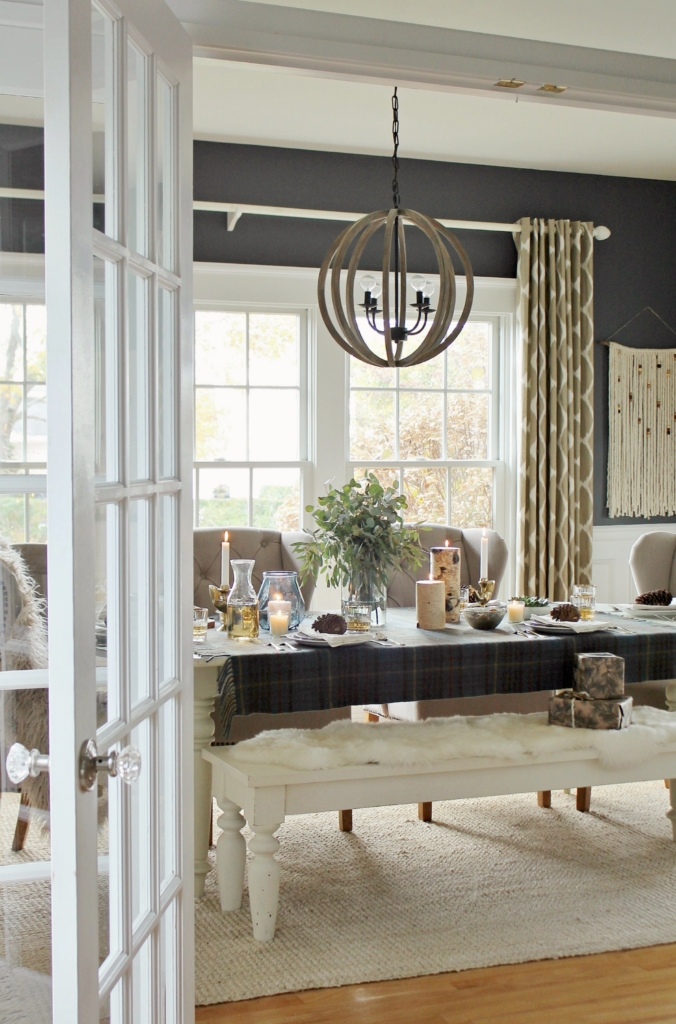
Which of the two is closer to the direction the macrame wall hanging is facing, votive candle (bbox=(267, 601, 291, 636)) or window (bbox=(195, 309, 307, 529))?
the votive candle

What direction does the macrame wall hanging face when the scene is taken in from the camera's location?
facing the viewer

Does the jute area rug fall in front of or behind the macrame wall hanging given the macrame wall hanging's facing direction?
in front

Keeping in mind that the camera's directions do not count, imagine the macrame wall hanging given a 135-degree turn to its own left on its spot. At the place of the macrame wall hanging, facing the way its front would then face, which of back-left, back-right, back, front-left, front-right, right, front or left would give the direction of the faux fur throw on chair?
back-right

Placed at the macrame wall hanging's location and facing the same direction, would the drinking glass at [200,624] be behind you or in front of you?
in front

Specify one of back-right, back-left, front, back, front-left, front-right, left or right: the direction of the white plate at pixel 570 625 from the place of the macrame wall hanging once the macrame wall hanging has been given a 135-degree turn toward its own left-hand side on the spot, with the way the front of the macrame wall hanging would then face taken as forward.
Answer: back-right

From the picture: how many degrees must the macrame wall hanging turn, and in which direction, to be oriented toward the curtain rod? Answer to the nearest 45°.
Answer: approximately 45° to its right

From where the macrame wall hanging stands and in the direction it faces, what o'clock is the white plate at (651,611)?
The white plate is roughly at 12 o'clock from the macrame wall hanging.

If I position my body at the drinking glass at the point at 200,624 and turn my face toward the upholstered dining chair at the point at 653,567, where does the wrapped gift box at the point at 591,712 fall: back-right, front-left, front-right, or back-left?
front-right

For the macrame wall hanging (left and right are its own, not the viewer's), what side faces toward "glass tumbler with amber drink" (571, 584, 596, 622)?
front

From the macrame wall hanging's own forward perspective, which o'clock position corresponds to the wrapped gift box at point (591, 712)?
The wrapped gift box is roughly at 12 o'clock from the macrame wall hanging.

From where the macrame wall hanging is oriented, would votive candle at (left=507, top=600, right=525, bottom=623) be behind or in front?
in front

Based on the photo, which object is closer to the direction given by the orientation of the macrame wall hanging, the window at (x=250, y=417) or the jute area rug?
the jute area rug

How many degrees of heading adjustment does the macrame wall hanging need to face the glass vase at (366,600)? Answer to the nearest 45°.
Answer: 0° — it already faces it

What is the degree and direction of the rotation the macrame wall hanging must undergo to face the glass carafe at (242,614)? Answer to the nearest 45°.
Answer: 0° — it already faces it

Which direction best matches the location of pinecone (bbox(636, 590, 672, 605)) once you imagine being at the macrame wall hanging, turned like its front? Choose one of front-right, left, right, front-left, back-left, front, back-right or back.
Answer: front

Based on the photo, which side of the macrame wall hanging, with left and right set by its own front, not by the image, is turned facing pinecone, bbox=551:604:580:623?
front
